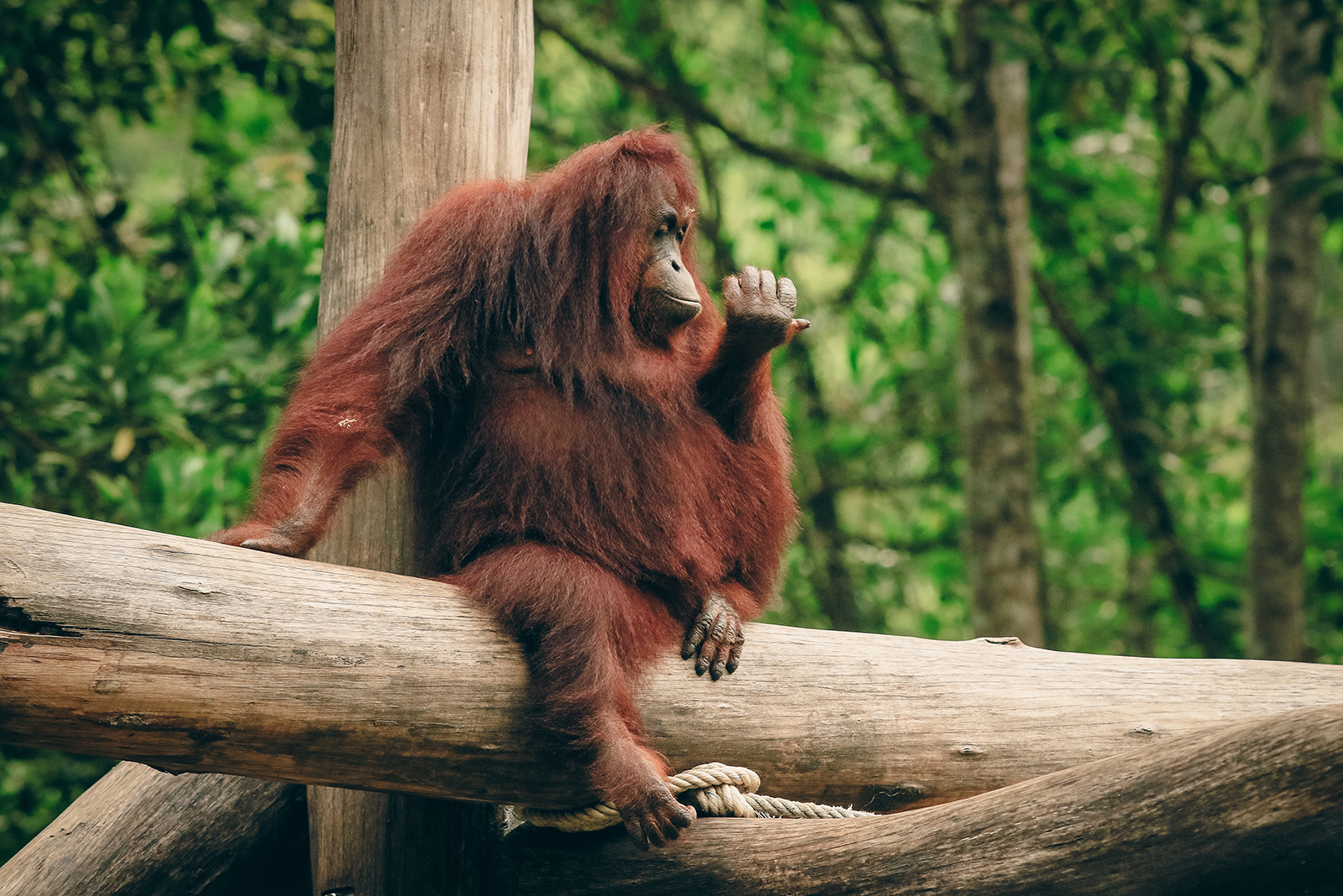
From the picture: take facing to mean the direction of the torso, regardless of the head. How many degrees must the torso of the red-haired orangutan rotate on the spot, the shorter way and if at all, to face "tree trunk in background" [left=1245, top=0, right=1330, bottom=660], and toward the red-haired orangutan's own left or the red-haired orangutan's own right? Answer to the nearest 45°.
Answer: approximately 90° to the red-haired orangutan's own left

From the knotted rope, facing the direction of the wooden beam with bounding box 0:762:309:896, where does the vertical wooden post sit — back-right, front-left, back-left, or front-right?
front-right

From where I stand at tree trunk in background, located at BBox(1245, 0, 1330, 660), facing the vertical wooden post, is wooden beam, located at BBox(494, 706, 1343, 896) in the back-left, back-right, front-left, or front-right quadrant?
front-left

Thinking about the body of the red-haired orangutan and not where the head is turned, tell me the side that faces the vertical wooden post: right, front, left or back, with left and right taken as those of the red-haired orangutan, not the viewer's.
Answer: back

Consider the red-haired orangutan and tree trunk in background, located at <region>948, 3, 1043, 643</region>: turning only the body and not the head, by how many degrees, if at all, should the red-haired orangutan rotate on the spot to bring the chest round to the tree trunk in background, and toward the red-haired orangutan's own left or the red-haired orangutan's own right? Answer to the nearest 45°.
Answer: approximately 90° to the red-haired orangutan's own left

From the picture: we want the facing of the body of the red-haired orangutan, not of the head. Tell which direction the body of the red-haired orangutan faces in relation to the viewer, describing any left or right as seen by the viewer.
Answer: facing the viewer and to the right of the viewer
